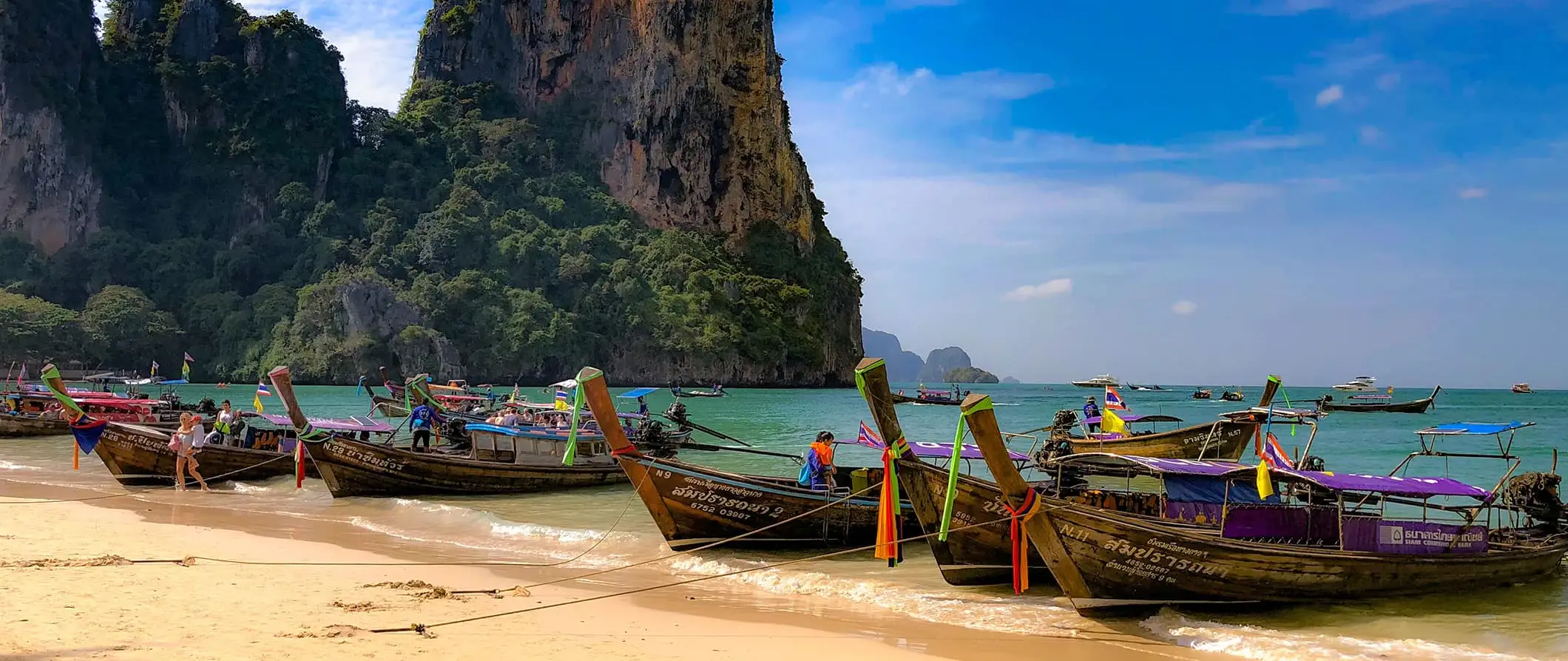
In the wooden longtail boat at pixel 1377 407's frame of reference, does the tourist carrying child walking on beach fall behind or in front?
behind

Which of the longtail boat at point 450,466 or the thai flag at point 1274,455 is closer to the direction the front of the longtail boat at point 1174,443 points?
the thai flag

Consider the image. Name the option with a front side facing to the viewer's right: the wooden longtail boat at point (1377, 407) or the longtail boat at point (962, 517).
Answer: the wooden longtail boat

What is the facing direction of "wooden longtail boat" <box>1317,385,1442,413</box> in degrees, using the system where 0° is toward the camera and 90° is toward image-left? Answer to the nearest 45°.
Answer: approximately 270°

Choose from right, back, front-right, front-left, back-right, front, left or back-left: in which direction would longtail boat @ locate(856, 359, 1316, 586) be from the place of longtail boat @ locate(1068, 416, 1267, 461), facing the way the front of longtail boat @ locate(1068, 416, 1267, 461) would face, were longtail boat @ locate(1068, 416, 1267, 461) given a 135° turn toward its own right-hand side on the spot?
front-left

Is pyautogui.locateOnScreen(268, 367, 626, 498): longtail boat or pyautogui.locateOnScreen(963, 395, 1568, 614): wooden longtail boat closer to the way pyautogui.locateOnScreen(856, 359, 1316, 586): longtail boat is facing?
the longtail boat

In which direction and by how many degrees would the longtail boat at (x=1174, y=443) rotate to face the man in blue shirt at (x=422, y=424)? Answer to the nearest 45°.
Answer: approximately 135° to its right

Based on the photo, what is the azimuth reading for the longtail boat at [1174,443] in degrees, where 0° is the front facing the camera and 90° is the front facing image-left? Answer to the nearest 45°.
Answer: approximately 270°

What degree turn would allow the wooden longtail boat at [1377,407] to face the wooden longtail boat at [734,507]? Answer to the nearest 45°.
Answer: approximately 135° to its right

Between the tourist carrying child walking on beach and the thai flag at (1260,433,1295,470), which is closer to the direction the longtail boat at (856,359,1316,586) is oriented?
the tourist carrying child walking on beach

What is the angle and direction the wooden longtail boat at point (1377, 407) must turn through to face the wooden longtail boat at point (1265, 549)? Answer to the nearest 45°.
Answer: approximately 90° to its right
